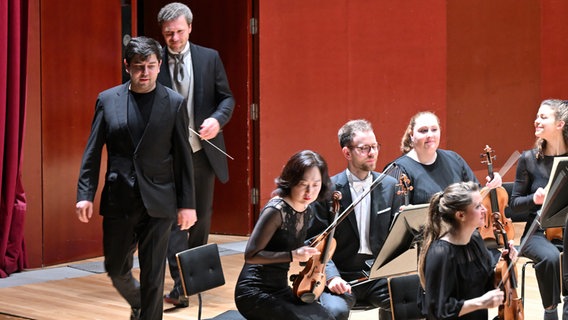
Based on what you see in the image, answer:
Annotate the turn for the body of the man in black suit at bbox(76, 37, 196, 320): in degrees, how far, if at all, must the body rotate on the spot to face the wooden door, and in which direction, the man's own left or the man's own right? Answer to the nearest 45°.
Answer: approximately 180°

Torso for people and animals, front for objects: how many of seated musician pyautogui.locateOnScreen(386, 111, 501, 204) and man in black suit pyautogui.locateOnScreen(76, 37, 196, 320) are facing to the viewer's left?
0

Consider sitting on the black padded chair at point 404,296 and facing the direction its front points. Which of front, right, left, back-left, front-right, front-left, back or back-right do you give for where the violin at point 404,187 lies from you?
back-left

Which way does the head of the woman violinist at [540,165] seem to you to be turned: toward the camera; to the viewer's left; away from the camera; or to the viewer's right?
to the viewer's left

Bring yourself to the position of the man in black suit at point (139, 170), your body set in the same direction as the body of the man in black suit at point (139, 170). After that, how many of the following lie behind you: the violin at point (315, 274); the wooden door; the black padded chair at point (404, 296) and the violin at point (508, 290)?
1

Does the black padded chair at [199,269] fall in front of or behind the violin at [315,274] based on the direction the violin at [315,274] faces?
behind

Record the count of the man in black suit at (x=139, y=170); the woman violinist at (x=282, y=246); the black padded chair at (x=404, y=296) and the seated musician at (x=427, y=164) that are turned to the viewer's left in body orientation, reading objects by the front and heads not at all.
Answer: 0

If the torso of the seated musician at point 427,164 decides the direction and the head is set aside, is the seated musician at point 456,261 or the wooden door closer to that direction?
the seated musician

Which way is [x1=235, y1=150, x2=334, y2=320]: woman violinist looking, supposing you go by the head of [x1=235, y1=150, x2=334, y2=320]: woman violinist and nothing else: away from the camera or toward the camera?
toward the camera

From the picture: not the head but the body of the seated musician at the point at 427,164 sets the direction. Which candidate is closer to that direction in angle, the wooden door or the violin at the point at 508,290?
the violin

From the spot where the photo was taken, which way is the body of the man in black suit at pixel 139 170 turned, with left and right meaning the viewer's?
facing the viewer

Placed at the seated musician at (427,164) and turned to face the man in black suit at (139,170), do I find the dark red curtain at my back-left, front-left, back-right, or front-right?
front-right

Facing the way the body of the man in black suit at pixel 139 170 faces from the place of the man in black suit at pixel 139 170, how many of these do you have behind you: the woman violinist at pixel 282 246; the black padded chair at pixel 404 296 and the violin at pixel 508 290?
0

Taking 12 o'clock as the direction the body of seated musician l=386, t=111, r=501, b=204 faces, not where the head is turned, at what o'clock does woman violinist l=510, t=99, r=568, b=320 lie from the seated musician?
The woman violinist is roughly at 9 o'clock from the seated musician.
